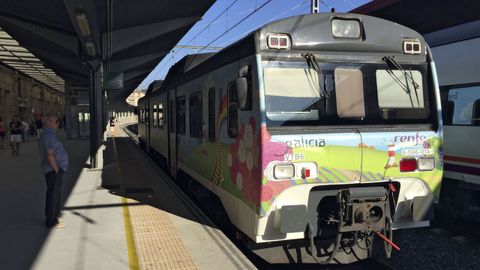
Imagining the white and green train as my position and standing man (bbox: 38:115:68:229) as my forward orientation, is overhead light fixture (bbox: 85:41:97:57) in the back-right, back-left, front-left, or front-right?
front-right

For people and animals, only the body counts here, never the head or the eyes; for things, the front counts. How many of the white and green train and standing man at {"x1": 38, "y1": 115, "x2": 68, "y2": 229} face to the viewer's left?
0

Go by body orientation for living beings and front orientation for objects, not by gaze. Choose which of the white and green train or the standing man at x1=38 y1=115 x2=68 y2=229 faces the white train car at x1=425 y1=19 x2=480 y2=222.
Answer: the standing man

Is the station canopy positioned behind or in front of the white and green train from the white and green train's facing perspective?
behind

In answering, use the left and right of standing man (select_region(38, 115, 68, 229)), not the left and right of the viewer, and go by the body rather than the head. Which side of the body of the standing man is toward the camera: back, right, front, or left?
right

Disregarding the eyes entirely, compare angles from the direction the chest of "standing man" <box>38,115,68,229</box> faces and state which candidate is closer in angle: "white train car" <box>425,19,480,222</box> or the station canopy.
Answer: the white train car

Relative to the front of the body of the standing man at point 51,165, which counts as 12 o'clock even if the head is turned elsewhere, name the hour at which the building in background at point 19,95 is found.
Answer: The building in background is roughly at 9 o'clock from the standing man.

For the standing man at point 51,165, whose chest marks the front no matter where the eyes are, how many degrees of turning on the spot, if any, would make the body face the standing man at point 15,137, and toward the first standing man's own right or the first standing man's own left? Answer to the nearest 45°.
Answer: approximately 90° to the first standing man's own left

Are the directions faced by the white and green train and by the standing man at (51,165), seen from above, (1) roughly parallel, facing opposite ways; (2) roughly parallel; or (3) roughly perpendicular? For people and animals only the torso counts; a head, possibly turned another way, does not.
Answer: roughly perpendicular

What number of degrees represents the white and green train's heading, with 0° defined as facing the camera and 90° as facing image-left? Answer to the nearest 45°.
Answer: approximately 315°

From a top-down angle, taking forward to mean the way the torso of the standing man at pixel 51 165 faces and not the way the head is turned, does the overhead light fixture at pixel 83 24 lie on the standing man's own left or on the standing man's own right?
on the standing man's own left

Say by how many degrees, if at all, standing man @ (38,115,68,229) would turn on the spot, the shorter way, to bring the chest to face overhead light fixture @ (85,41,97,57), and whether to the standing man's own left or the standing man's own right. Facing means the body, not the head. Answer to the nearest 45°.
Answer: approximately 90° to the standing man's own left

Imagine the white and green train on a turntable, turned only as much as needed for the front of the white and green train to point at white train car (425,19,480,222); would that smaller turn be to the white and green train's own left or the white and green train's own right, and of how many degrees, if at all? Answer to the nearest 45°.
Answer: approximately 90° to the white and green train's own left
